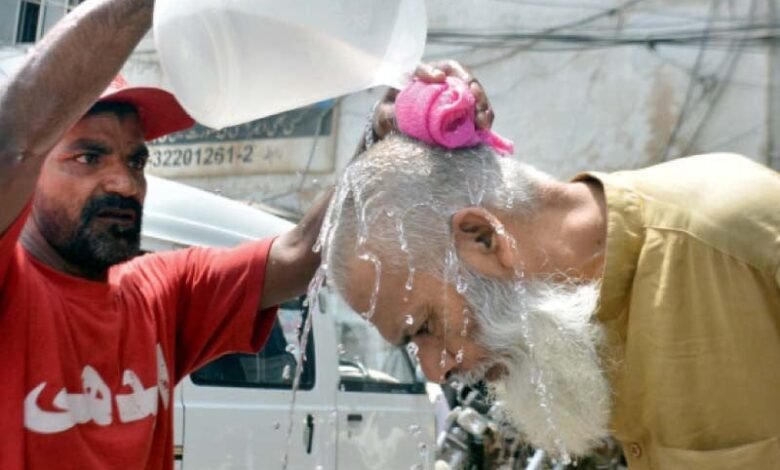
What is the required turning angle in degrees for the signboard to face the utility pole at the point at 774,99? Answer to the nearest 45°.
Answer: approximately 45° to its left

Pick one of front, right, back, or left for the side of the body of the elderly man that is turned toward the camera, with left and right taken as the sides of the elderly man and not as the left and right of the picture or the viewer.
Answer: left

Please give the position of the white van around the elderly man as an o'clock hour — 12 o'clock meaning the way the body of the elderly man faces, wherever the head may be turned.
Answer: The white van is roughly at 2 o'clock from the elderly man.

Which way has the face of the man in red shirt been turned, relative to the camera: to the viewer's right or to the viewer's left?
to the viewer's right

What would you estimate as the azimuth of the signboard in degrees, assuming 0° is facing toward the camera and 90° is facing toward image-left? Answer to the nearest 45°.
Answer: approximately 0°
